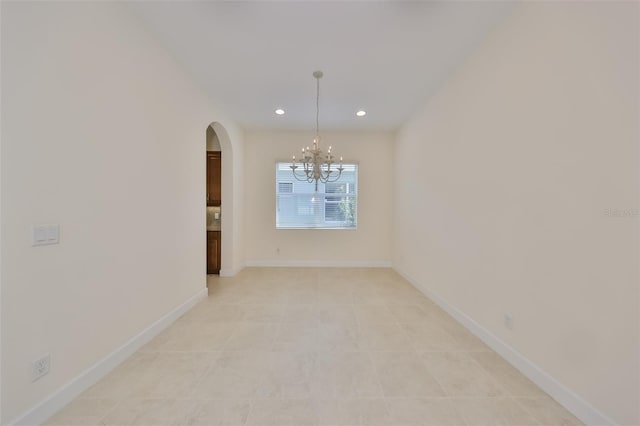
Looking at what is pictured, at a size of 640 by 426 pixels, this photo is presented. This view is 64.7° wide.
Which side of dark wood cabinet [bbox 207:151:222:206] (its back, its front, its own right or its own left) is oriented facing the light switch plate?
front

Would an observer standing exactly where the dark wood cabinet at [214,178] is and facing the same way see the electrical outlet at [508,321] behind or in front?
in front

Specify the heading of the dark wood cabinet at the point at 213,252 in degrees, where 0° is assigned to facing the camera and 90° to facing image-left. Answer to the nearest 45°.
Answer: approximately 0°

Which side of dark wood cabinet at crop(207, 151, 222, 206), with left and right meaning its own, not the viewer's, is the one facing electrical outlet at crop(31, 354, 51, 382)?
front

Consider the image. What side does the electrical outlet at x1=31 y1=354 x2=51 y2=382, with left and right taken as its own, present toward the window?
left

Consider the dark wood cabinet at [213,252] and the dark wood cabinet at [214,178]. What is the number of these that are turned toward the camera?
2

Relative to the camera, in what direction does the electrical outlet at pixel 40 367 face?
facing the viewer and to the right of the viewer

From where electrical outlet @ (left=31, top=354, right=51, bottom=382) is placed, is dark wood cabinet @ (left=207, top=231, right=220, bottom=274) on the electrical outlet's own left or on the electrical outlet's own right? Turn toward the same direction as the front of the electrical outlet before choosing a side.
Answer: on the electrical outlet's own left
